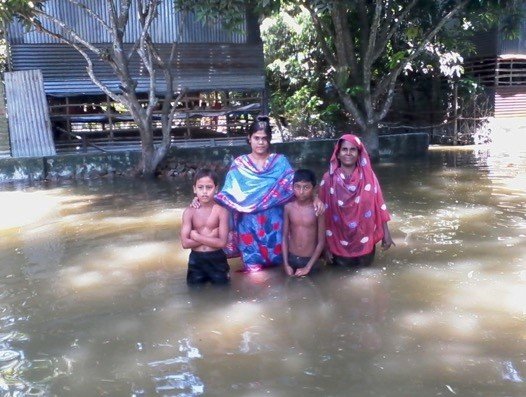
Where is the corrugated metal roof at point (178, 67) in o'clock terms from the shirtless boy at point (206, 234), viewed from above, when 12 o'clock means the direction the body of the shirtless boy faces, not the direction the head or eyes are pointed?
The corrugated metal roof is roughly at 6 o'clock from the shirtless boy.

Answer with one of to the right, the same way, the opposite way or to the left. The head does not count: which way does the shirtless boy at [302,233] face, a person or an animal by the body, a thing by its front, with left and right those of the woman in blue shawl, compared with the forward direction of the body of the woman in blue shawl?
the same way

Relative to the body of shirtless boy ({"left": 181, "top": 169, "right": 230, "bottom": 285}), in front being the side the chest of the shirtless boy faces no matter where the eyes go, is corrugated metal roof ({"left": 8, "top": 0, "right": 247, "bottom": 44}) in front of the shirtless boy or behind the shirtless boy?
behind

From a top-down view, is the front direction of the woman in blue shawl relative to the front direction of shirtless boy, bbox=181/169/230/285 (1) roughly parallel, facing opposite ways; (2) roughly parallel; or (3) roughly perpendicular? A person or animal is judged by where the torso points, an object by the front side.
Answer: roughly parallel

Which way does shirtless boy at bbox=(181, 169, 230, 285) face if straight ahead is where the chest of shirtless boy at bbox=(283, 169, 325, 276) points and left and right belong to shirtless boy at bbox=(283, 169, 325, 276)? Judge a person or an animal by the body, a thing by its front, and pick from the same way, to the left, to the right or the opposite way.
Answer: the same way

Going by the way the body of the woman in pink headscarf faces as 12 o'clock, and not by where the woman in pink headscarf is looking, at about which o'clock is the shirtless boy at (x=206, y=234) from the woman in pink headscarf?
The shirtless boy is roughly at 2 o'clock from the woman in pink headscarf.

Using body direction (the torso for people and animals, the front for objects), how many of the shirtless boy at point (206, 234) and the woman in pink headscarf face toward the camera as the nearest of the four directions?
2

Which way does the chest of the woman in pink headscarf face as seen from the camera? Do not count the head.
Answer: toward the camera

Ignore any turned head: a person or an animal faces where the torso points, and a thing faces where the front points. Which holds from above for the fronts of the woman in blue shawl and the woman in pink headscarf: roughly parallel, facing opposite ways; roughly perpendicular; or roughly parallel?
roughly parallel

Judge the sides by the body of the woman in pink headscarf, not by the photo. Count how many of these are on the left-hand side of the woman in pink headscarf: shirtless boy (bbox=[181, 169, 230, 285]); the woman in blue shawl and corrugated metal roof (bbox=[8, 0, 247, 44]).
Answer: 0

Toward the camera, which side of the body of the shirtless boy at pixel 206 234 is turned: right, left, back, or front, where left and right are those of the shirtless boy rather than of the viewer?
front

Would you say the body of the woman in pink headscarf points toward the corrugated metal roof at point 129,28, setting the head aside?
no

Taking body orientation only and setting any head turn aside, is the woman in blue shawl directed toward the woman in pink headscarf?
no

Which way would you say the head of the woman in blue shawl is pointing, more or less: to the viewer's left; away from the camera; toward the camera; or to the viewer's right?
toward the camera

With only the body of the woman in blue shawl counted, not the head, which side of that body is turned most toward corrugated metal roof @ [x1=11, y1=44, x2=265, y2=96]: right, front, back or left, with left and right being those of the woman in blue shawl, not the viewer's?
back
